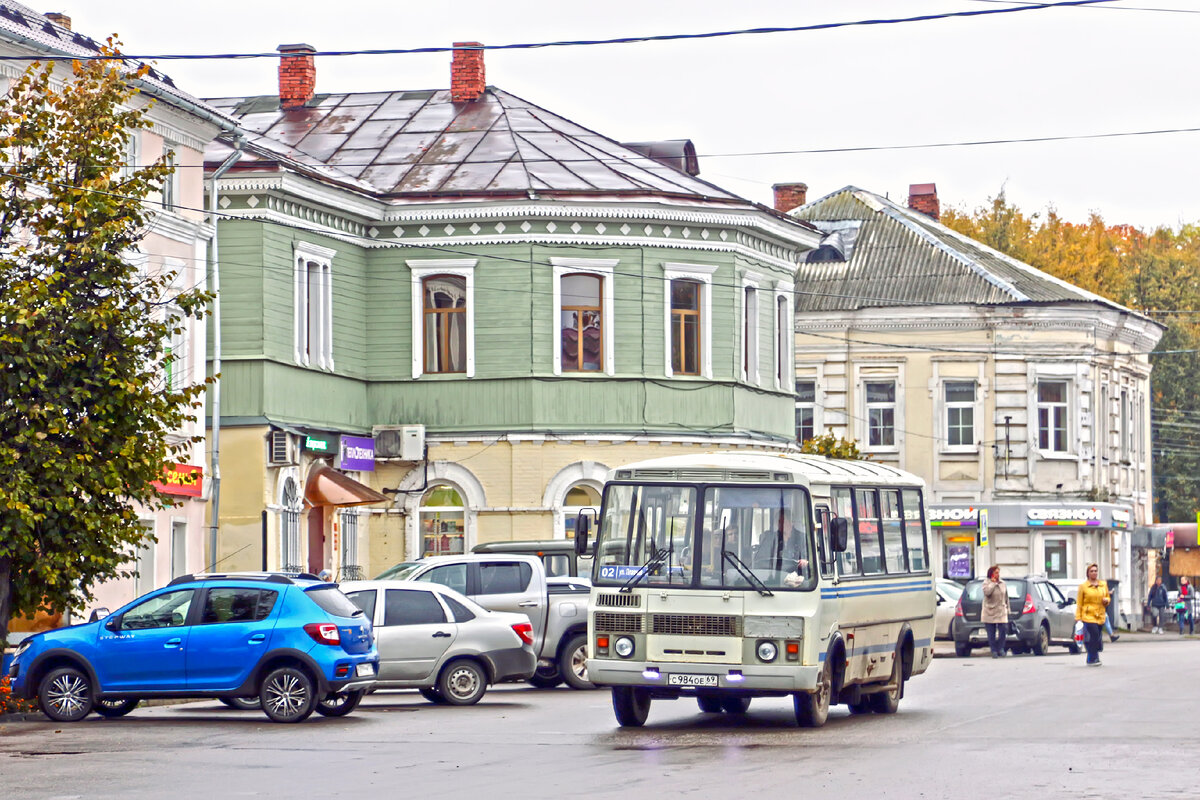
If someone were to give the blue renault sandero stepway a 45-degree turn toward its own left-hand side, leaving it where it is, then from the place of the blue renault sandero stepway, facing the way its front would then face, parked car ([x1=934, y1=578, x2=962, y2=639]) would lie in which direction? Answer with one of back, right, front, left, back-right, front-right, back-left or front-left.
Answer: back-right

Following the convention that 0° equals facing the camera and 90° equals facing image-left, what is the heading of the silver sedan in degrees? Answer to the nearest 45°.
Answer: approximately 90°

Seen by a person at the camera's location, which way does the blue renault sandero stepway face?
facing away from the viewer and to the left of the viewer

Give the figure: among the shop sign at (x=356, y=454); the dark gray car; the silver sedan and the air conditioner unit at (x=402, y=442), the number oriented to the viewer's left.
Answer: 1

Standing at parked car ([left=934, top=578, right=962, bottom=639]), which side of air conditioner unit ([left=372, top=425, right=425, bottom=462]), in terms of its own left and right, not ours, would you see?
left

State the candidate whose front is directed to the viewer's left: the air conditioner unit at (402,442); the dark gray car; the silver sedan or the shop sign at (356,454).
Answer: the silver sedan

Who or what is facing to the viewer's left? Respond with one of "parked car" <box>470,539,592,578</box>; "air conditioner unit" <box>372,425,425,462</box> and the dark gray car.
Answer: the parked car

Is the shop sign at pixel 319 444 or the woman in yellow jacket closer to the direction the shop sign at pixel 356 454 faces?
the woman in yellow jacket

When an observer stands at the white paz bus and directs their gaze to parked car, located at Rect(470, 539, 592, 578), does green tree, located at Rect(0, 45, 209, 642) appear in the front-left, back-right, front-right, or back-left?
front-left

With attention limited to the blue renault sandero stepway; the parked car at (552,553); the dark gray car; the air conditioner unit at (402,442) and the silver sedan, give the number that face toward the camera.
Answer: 1

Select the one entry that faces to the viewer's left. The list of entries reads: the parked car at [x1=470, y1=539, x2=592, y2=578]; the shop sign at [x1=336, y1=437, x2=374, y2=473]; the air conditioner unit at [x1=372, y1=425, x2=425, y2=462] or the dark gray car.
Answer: the parked car

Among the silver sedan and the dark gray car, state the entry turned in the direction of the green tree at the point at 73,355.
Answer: the silver sedan

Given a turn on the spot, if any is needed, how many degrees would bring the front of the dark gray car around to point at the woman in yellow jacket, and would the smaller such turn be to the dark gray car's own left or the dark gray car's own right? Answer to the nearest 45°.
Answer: approximately 135° to the dark gray car's own right

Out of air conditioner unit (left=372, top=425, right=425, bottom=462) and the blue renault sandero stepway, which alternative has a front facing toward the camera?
the air conditioner unit

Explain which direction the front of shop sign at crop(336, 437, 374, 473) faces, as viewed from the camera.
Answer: facing the viewer and to the right of the viewer

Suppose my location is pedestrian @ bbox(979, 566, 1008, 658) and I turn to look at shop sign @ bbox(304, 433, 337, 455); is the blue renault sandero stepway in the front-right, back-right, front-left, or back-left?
front-left

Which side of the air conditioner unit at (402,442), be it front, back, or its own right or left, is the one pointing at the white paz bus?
front

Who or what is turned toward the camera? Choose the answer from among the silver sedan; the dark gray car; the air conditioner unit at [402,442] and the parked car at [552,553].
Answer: the air conditioner unit

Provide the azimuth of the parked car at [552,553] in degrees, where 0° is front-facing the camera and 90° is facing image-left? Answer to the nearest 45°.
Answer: approximately 90°

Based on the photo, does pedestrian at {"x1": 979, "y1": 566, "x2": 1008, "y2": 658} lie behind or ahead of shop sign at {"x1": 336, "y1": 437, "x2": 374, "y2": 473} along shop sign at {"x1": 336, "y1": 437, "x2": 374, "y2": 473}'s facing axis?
ahead
